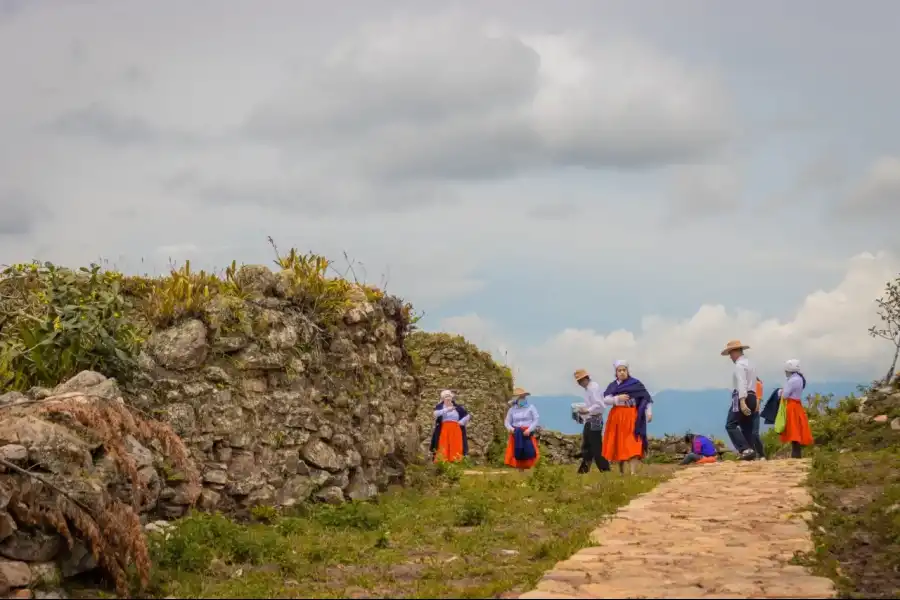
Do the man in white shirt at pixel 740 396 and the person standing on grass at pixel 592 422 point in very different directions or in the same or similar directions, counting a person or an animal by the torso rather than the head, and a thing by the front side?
same or similar directions

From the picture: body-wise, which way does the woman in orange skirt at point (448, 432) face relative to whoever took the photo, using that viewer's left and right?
facing the viewer

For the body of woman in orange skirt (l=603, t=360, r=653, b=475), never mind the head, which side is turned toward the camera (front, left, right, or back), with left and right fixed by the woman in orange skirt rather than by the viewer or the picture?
front

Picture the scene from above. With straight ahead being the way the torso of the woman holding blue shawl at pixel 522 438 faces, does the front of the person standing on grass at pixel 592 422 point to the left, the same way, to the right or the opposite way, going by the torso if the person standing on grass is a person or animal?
to the right

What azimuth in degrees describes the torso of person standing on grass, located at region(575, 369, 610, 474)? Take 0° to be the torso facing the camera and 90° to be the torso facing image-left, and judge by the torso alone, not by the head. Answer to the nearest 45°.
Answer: approximately 90°

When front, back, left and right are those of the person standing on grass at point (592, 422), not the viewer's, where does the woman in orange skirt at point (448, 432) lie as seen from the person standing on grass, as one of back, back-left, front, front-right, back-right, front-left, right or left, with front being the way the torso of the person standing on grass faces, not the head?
front-right

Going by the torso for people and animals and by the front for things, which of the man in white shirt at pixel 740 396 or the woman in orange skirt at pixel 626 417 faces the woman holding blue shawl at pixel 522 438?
the man in white shirt

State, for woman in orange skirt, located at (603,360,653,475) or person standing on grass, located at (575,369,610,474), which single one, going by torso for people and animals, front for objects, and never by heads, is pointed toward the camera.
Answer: the woman in orange skirt

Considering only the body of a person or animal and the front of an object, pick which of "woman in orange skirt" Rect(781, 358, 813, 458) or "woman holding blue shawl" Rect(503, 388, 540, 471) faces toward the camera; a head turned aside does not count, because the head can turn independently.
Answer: the woman holding blue shawl

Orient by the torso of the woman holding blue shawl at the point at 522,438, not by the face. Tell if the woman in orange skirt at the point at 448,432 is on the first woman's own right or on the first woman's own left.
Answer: on the first woman's own right
